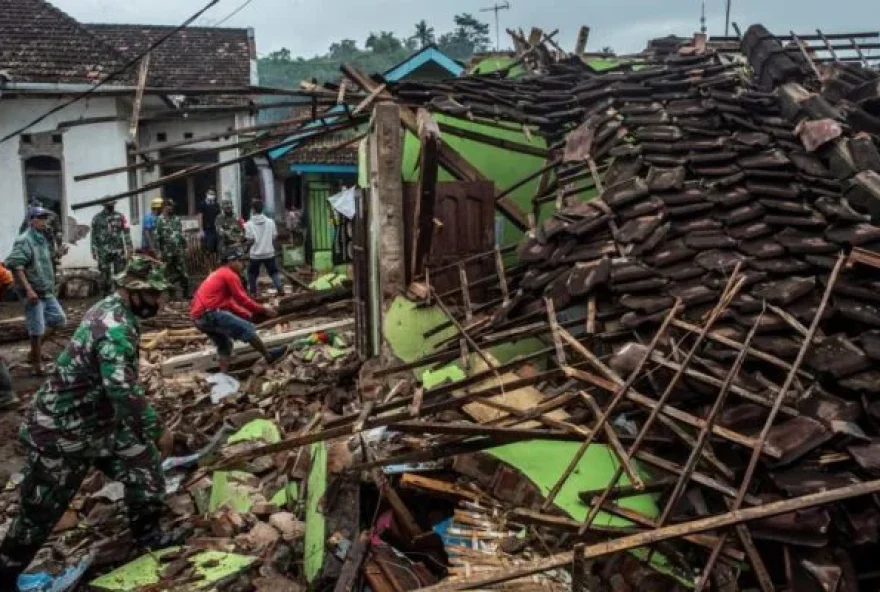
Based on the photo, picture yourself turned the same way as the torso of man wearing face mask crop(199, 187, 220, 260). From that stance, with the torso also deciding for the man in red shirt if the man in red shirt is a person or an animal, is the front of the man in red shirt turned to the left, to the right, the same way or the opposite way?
to the left

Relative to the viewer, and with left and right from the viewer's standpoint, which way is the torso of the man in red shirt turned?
facing to the right of the viewer

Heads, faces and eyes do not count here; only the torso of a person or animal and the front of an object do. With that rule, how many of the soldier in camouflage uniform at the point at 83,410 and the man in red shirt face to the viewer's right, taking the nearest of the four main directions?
2

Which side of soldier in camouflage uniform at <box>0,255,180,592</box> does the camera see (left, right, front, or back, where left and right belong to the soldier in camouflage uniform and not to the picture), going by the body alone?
right

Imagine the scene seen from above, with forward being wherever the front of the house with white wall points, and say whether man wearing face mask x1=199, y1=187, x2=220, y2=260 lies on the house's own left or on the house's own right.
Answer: on the house's own left

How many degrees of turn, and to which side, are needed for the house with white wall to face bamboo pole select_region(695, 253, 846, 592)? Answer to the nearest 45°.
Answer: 0° — it already faces it

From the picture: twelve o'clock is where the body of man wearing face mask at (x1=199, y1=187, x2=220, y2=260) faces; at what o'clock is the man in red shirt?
The man in red shirt is roughly at 12 o'clock from the man wearing face mask.

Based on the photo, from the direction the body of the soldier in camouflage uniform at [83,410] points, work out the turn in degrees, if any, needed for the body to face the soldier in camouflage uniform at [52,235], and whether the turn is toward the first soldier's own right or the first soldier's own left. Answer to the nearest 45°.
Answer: approximately 90° to the first soldier's own left

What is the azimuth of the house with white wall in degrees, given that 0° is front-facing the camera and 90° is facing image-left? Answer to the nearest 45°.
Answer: approximately 0°

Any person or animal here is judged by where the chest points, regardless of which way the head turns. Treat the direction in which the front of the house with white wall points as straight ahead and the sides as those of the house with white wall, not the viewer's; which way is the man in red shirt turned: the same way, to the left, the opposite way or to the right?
to the left
